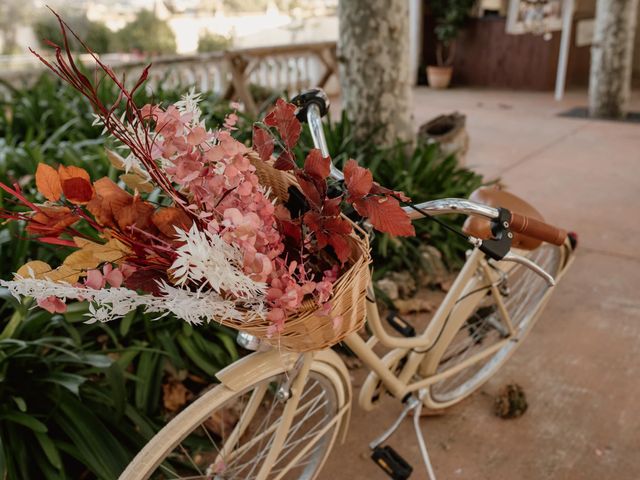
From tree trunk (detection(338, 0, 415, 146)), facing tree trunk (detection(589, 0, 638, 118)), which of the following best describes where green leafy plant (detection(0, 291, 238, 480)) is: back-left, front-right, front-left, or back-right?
back-right

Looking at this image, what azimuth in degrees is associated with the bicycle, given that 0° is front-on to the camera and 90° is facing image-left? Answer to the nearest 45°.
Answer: approximately 45°

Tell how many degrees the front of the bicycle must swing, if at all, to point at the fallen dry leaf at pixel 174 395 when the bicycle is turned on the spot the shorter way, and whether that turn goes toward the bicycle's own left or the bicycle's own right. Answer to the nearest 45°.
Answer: approximately 45° to the bicycle's own right

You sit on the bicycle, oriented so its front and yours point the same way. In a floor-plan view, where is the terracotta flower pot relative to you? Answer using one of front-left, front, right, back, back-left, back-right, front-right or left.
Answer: back-right

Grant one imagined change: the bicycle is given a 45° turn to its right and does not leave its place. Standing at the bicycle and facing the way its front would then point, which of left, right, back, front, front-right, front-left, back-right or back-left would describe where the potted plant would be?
right

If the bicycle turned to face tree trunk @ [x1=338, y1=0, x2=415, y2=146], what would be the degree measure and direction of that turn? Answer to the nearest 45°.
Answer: approximately 135° to its right

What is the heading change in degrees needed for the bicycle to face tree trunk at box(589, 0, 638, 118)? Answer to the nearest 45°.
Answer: approximately 180°
